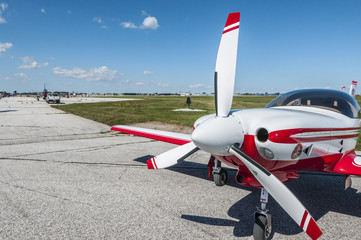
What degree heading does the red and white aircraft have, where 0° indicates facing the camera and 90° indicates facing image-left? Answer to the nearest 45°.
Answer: approximately 45°
